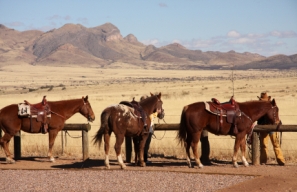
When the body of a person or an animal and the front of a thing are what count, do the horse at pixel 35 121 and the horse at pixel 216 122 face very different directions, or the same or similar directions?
same or similar directions

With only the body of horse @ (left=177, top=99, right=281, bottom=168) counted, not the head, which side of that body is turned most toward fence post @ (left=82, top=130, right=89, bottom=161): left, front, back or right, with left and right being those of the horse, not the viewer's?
back

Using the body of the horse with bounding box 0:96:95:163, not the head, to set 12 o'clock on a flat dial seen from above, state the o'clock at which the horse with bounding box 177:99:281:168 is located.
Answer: the horse with bounding box 177:99:281:168 is roughly at 1 o'clock from the horse with bounding box 0:96:95:163.

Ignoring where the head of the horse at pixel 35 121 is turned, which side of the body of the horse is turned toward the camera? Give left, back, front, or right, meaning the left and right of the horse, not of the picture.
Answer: right

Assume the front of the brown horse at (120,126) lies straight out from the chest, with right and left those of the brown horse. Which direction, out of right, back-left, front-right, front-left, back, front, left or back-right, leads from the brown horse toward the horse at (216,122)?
front-right

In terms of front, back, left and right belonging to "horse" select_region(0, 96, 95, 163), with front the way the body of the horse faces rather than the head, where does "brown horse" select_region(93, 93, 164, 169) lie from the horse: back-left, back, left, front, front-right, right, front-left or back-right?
front-right

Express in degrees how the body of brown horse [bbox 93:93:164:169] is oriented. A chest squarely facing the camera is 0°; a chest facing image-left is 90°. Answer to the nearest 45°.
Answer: approximately 225°

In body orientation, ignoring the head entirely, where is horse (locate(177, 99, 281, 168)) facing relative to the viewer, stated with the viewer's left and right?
facing to the right of the viewer

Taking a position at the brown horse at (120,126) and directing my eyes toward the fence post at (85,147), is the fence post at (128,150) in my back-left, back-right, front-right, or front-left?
front-right

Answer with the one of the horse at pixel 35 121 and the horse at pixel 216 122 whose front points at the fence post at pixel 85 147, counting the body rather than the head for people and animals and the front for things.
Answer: the horse at pixel 35 121

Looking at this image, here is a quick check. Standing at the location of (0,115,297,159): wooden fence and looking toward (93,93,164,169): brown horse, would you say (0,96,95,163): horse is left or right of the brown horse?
right

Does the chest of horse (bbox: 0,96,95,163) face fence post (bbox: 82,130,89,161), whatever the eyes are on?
yes

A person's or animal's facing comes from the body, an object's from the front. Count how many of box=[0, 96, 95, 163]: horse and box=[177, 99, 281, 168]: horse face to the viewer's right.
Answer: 2

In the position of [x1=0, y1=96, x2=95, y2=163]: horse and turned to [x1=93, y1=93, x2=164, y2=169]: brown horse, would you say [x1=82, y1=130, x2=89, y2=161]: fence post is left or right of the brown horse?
left
